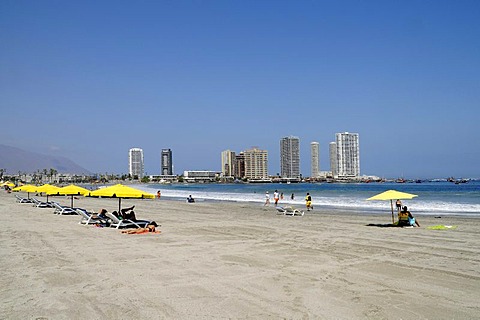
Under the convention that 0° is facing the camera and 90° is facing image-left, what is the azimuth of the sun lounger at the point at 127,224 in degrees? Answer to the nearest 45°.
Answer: approximately 270°
